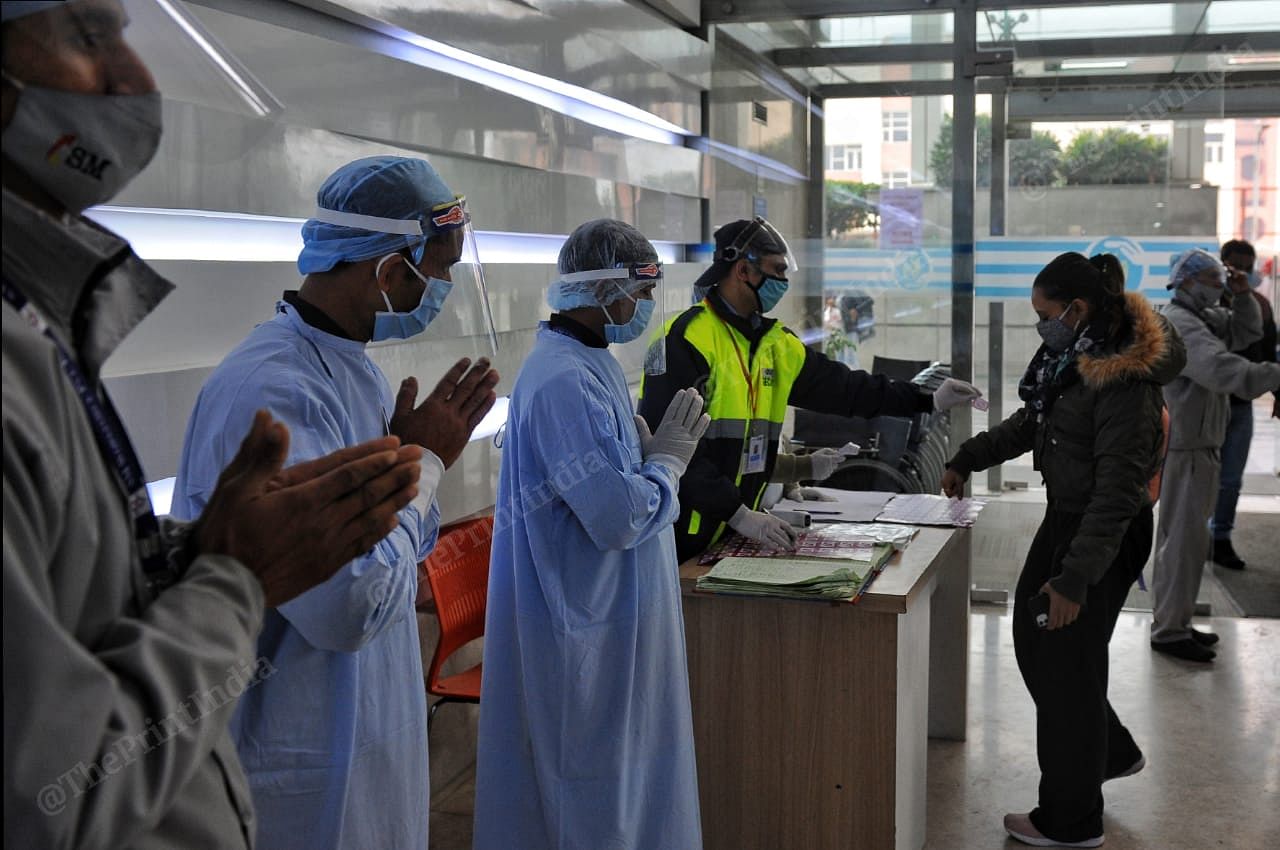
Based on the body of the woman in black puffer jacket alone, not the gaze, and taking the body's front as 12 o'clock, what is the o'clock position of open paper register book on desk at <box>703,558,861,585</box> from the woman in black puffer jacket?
The open paper register book on desk is roughly at 11 o'clock from the woman in black puffer jacket.

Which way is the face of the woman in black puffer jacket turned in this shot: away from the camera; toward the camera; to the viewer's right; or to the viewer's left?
to the viewer's left

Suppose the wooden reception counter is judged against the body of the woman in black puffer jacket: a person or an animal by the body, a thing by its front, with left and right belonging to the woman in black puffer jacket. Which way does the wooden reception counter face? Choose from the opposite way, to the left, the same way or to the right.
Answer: the opposite way

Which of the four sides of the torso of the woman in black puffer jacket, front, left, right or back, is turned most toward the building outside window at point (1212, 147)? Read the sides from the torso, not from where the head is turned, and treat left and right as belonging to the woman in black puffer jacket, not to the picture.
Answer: right

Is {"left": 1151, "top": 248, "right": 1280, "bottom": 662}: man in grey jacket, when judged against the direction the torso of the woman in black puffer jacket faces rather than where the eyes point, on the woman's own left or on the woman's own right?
on the woman's own right

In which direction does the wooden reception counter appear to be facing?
to the viewer's right

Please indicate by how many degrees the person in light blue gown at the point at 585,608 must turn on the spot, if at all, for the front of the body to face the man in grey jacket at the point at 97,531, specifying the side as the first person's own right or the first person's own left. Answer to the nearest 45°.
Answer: approximately 90° to the first person's own right

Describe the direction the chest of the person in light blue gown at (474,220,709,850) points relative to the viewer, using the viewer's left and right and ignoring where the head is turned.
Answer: facing to the right of the viewer

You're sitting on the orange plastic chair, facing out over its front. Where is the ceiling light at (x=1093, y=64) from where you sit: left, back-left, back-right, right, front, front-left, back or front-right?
left

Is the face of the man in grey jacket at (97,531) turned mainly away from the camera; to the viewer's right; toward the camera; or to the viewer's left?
to the viewer's right

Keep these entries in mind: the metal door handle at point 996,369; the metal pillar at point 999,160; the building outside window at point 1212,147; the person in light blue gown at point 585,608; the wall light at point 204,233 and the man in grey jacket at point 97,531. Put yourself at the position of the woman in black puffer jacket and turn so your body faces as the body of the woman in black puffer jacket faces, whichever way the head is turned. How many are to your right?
3

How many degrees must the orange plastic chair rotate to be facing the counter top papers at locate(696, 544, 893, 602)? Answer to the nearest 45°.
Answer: approximately 45° to its left

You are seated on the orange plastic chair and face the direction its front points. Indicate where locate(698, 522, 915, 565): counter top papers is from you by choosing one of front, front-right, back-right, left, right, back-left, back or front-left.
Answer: front-left
